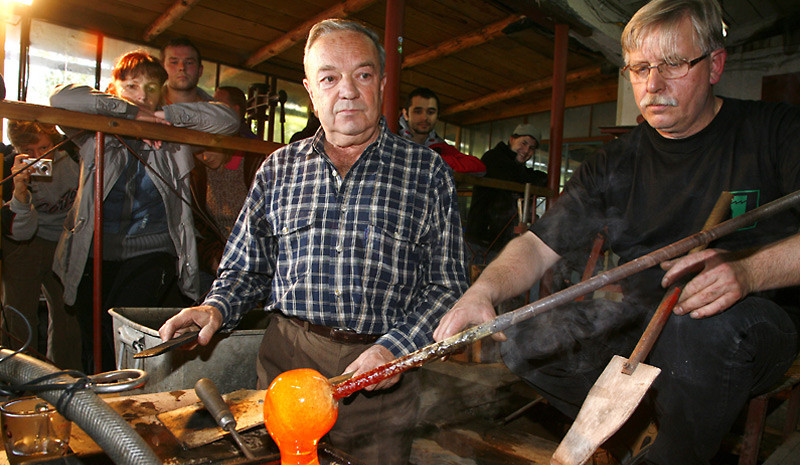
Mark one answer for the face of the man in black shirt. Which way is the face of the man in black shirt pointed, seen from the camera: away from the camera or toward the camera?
toward the camera

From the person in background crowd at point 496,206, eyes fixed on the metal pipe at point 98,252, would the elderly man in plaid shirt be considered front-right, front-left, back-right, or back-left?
front-left

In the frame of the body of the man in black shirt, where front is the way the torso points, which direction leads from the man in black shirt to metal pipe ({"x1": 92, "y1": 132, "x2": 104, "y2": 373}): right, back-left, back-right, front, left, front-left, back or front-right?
front-right

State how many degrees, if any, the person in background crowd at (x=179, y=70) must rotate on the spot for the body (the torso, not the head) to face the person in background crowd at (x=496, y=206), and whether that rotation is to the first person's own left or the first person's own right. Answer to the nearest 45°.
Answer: approximately 90° to the first person's own left

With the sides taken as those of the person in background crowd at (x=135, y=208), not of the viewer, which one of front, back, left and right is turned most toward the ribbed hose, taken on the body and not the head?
front

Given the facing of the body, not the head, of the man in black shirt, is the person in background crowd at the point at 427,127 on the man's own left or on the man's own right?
on the man's own right

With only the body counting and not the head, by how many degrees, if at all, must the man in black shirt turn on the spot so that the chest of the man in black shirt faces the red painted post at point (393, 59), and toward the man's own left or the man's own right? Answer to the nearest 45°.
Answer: approximately 90° to the man's own right

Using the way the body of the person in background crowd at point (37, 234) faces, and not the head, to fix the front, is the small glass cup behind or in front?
in front

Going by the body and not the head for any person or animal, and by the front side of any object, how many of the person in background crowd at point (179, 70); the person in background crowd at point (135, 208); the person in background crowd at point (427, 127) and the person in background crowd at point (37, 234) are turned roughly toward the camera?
4

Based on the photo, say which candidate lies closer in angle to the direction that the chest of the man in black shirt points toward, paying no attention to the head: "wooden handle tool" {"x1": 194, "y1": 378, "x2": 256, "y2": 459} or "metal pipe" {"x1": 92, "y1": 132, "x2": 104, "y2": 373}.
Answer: the wooden handle tool

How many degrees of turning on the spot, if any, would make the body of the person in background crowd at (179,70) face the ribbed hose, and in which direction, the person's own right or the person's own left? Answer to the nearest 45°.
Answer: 0° — they already face it

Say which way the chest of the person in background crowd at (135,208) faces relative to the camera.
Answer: toward the camera

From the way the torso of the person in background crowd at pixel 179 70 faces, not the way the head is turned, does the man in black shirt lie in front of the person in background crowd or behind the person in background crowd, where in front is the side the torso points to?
in front

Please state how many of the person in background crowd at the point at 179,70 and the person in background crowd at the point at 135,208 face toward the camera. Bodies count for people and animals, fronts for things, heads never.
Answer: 2

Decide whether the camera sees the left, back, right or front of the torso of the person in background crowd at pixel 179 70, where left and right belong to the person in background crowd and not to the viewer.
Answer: front

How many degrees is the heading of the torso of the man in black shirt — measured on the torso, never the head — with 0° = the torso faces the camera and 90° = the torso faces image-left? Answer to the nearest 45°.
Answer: approximately 45°
